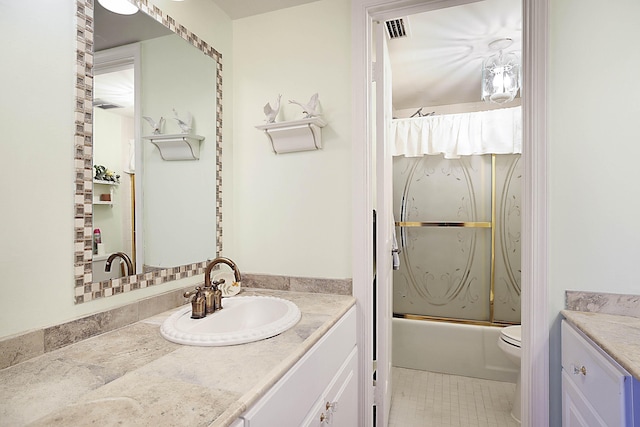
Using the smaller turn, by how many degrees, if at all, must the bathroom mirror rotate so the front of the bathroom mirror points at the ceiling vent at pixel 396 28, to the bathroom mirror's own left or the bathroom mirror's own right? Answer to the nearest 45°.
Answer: approximately 45° to the bathroom mirror's own left

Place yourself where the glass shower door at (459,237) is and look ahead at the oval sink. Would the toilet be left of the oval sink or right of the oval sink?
left

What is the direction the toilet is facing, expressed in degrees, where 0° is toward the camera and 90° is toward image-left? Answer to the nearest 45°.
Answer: approximately 90°

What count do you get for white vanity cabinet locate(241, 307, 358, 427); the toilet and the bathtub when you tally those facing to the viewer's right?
1

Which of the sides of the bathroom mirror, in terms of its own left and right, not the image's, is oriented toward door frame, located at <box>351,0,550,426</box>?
front

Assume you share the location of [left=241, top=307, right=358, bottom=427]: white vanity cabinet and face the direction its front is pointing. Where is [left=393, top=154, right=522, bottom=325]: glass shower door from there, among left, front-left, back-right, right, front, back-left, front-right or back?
front-left

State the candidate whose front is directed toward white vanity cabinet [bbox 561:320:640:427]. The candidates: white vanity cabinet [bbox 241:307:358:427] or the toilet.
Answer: white vanity cabinet [bbox 241:307:358:427]

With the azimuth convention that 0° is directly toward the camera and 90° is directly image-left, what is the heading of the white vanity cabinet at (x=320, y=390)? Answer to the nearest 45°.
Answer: approximately 270°

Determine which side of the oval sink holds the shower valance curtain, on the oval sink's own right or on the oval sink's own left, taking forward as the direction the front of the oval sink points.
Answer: on the oval sink's own left

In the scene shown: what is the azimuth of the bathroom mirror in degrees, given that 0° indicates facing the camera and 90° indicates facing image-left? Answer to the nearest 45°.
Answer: approximately 315°

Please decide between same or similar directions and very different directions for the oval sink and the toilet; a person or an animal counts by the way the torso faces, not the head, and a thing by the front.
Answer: very different directions

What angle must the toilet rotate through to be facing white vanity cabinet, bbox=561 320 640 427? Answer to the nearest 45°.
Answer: approximately 90° to its left
